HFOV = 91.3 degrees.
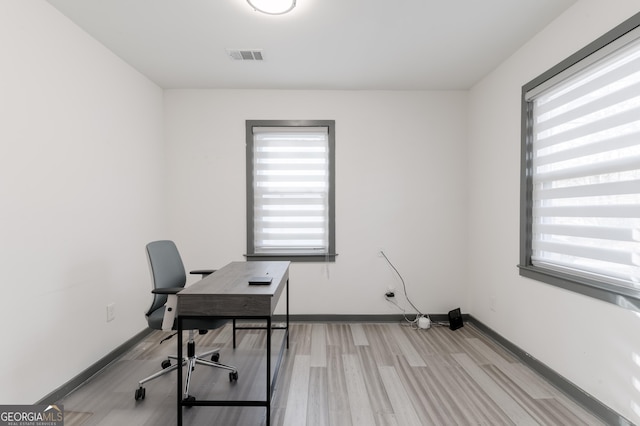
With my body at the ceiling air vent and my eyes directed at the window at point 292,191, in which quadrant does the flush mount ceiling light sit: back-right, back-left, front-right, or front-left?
back-right

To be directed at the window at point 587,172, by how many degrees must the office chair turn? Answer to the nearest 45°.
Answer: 0° — it already faces it

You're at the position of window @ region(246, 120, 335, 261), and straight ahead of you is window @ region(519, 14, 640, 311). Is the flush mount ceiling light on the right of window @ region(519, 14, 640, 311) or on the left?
right

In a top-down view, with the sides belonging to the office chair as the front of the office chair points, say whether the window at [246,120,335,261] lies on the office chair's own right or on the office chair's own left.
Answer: on the office chair's own left

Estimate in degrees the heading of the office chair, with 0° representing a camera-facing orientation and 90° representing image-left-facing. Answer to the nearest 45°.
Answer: approximately 315°
